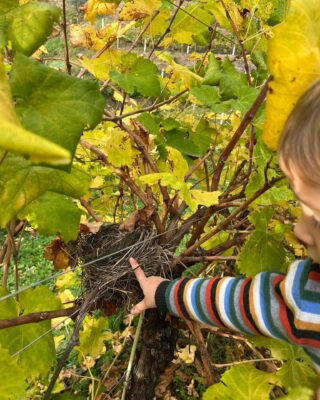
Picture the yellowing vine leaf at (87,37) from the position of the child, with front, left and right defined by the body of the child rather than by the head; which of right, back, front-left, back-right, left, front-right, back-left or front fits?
front-right

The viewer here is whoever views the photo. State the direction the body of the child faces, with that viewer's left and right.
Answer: facing to the left of the viewer
